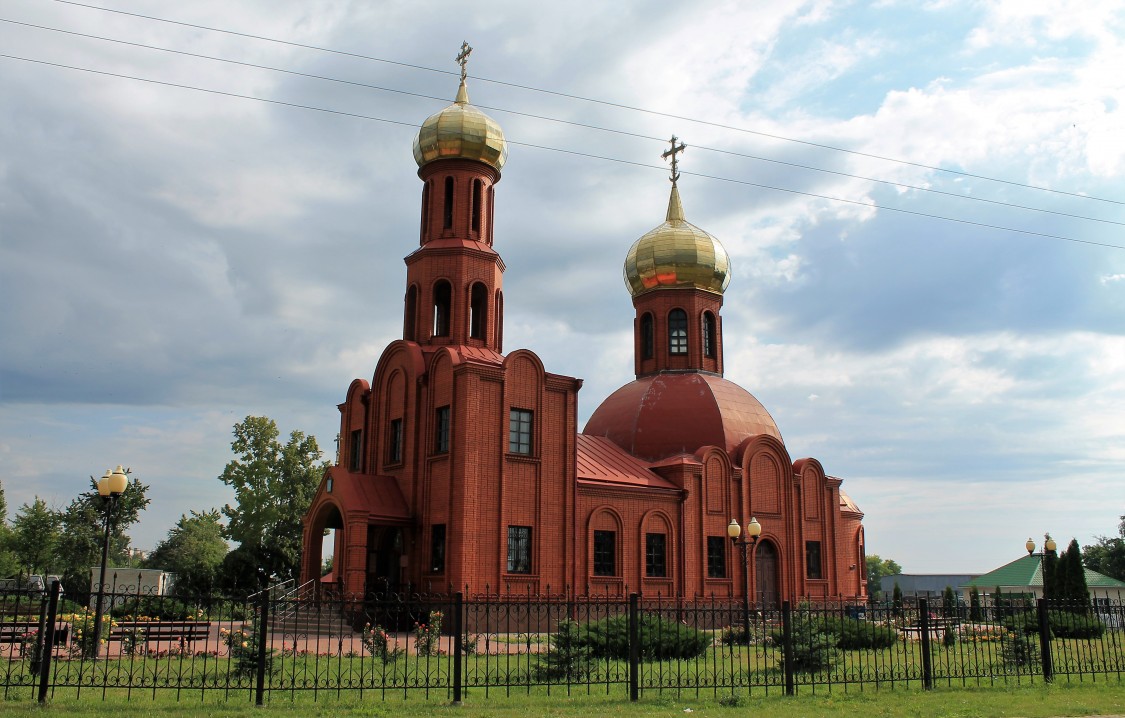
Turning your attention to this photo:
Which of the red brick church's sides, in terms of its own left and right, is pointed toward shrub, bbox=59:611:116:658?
front

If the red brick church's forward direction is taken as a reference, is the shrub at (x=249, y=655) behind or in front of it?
in front

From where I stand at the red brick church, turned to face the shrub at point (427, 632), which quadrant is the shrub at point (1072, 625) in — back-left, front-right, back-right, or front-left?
front-left

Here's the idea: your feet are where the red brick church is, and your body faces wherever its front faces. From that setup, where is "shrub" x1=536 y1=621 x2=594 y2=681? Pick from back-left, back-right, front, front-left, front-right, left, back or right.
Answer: front-left

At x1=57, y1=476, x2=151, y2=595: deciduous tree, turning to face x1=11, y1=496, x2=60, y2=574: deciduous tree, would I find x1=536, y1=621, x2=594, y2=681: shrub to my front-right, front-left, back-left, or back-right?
back-left

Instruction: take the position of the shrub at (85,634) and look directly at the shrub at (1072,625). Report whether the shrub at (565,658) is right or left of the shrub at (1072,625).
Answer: right

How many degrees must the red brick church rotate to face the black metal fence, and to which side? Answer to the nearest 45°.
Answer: approximately 45° to its left

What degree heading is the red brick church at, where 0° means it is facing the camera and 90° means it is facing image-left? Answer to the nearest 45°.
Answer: approximately 45°

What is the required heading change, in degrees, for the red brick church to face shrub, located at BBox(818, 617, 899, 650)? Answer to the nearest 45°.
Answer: approximately 90° to its left
